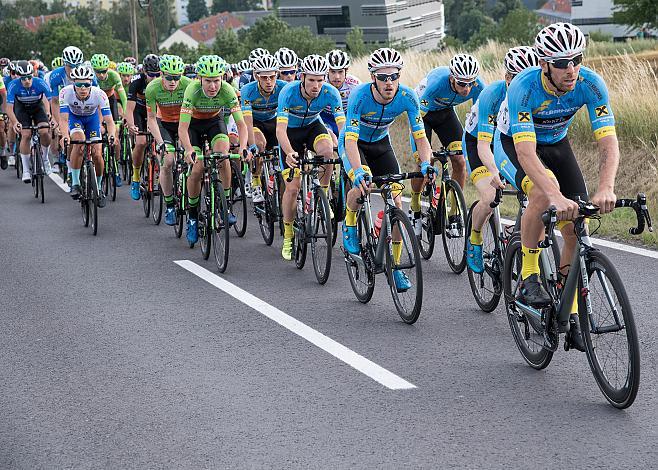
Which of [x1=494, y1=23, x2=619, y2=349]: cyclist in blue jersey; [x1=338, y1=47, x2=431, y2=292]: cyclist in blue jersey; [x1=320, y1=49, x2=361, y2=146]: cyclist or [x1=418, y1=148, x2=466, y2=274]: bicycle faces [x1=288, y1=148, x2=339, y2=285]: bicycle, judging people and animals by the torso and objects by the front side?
the cyclist

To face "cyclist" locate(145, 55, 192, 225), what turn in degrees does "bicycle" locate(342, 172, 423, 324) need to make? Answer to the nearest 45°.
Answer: approximately 180°

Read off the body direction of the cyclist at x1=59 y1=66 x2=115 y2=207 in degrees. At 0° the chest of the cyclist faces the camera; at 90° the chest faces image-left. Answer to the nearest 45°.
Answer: approximately 0°

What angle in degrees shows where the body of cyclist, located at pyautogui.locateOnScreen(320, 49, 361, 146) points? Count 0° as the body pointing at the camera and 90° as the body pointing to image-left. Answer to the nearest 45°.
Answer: approximately 0°

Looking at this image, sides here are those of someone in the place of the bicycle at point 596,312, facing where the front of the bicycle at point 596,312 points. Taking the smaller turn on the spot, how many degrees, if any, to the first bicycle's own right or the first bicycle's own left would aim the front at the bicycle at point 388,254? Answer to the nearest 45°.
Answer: approximately 180°

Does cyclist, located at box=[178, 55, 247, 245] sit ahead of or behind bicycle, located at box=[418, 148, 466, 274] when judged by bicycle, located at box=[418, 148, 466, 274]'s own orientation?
behind

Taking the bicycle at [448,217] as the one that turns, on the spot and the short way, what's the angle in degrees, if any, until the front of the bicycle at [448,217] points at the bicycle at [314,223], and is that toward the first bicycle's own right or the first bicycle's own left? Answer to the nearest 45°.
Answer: approximately 135° to the first bicycle's own right

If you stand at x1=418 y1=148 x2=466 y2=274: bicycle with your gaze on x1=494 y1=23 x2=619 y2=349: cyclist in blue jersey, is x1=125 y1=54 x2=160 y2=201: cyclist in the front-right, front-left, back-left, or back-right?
back-right
